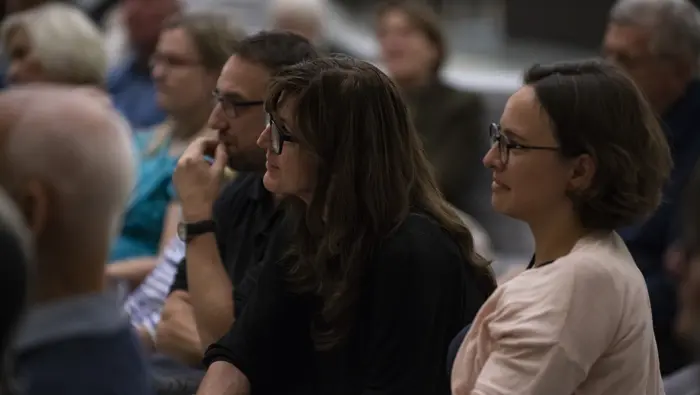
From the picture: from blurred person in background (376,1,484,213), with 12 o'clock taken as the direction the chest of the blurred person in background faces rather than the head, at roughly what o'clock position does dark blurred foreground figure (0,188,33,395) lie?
The dark blurred foreground figure is roughly at 11 o'clock from the blurred person in background.

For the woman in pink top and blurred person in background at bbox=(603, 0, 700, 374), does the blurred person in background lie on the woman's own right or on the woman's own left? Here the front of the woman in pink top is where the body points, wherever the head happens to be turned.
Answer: on the woman's own right

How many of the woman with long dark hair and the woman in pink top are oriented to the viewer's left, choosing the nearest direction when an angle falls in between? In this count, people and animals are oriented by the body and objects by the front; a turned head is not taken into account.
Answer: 2

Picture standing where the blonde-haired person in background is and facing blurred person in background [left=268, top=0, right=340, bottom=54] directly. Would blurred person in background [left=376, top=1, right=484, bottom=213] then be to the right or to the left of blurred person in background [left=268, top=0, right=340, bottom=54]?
right

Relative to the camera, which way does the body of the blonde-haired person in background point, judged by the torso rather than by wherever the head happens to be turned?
to the viewer's left

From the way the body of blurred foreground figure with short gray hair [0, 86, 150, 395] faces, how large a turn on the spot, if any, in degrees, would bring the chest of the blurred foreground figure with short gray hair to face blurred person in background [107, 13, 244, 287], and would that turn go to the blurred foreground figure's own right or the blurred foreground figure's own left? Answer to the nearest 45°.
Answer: approximately 45° to the blurred foreground figure's own right

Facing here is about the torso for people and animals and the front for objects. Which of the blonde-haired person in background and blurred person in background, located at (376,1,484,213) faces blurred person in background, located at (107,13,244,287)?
blurred person in background, located at (376,1,484,213)
